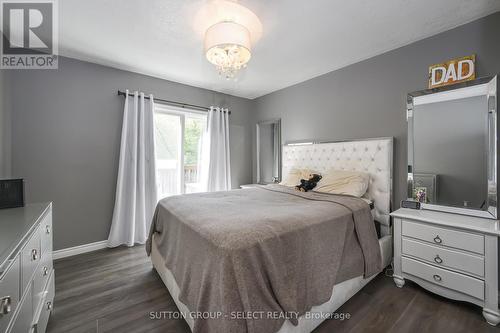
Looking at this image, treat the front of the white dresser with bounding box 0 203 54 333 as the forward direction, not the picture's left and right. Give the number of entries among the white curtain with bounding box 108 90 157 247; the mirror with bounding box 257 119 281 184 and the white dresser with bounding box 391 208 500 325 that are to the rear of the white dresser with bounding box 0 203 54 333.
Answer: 0

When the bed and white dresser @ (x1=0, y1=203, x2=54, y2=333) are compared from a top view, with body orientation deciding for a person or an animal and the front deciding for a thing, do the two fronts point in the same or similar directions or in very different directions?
very different directions

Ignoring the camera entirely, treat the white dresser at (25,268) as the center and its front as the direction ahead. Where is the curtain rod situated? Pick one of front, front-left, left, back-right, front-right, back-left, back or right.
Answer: front-left

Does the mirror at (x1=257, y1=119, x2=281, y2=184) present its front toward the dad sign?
no

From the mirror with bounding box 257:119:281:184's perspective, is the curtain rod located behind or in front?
in front

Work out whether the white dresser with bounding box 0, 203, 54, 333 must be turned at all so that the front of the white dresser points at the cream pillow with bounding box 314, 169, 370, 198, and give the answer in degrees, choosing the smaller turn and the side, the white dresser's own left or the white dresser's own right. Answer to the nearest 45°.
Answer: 0° — it already faces it

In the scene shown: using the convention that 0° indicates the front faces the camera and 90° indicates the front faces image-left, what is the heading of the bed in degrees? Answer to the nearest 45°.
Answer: approximately 45°

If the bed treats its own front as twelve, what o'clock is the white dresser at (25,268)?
The white dresser is roughly at 1 o'clock from the bed.

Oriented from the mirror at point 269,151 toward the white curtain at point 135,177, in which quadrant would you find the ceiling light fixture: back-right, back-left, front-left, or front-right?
front-left

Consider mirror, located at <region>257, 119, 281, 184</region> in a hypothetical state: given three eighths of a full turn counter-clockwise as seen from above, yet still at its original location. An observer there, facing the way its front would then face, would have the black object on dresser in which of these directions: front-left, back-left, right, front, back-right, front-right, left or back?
back-right

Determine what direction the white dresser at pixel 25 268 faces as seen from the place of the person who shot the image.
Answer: facing to the right of the viewer

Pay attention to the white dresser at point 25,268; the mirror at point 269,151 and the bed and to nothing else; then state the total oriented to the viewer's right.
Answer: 1
